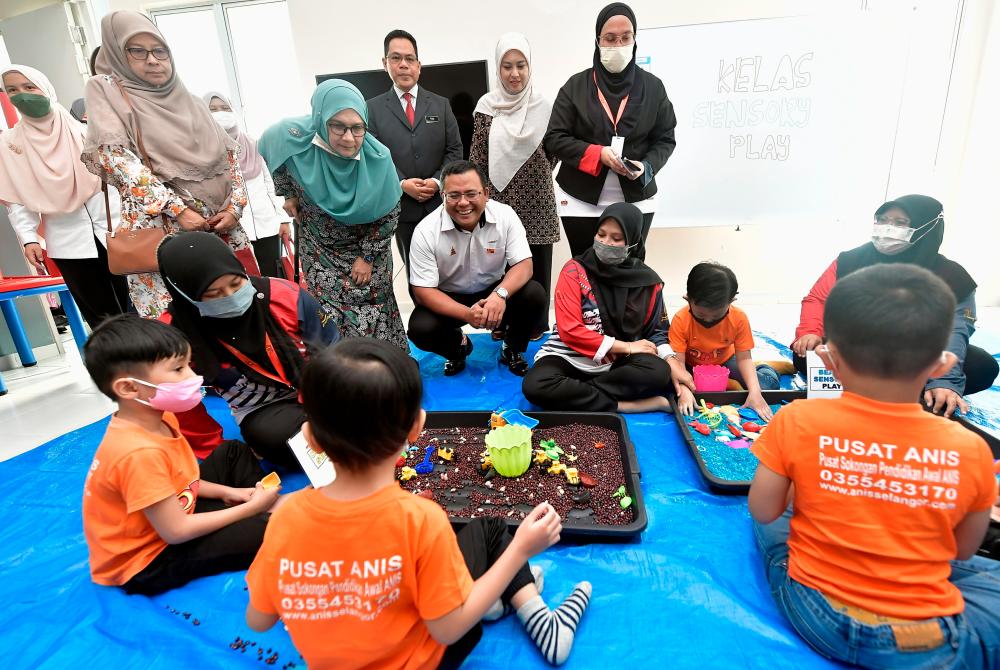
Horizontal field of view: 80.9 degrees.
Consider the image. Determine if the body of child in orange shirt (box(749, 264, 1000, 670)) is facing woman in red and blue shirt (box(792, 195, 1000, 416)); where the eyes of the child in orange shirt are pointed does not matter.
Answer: yes

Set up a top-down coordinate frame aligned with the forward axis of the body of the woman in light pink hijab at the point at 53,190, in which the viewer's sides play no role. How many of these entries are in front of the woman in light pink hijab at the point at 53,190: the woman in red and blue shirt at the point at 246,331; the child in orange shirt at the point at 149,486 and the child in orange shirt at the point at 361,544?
3

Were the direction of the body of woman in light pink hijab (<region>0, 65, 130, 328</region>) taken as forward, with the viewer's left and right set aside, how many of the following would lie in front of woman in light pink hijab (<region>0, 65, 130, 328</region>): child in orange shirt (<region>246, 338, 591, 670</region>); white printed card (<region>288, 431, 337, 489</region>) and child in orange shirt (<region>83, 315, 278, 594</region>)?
3

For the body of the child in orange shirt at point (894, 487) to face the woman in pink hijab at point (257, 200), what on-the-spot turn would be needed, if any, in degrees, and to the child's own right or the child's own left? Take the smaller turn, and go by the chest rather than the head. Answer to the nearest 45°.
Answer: approximately 90° to the child's own left

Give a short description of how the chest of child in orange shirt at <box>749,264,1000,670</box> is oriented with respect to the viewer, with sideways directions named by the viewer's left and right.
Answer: facing away from the viewer

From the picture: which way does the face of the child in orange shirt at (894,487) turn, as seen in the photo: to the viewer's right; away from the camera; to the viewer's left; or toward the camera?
away from the camera

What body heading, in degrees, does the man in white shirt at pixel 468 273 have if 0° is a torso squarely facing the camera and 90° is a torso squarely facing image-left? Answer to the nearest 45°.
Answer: approximately 0°
